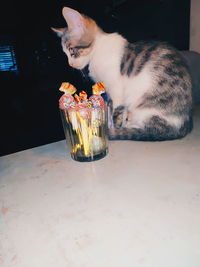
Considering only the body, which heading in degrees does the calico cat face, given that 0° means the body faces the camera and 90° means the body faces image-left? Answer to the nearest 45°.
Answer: approximately 90°
